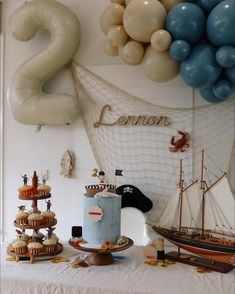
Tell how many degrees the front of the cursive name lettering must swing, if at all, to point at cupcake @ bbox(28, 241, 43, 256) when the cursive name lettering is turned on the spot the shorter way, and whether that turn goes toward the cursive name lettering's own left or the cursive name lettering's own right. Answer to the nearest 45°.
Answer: approximately 45° to the cursive name lettering's own right

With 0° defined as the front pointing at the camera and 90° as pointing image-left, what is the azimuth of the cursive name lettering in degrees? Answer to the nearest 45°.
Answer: approximately 0°

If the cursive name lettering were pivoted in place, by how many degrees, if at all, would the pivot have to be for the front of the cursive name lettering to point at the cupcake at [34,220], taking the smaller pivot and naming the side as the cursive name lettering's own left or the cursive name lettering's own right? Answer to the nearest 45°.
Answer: approximately 45° to the cursive name lettering's own right

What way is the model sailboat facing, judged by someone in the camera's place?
facing away from the viewer and to the left of the viewer

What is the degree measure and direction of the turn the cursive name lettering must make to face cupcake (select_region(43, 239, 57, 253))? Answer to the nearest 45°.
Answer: approximately 45° to its right

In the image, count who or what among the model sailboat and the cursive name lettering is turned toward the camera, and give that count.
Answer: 1
